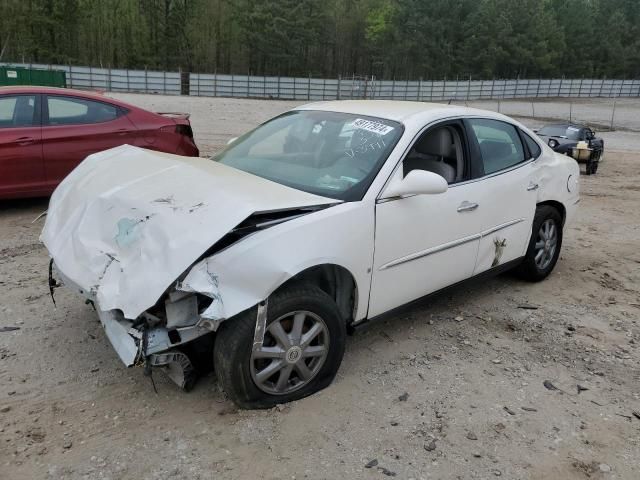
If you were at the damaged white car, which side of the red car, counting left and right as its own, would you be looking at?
left

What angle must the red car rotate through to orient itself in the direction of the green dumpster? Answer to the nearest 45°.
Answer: approximately 90° to its right

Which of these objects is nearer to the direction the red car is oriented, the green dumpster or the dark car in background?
the green dumpster

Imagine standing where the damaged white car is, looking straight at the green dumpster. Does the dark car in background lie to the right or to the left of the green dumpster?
right

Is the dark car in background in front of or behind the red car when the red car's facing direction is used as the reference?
behind

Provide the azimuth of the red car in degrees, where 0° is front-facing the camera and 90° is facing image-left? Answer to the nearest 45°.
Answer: approximately 90°

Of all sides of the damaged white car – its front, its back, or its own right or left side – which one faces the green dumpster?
right

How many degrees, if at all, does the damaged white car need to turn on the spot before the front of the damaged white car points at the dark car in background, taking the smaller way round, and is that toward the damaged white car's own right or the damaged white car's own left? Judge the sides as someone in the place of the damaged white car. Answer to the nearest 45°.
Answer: approximately 180°

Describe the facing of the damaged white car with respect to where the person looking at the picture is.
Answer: facing the viewer and to the left of the viewer

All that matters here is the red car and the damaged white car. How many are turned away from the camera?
0

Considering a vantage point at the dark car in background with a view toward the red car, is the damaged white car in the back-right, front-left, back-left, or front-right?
front-left

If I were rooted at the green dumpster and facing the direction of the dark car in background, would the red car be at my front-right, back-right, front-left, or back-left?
front-right
